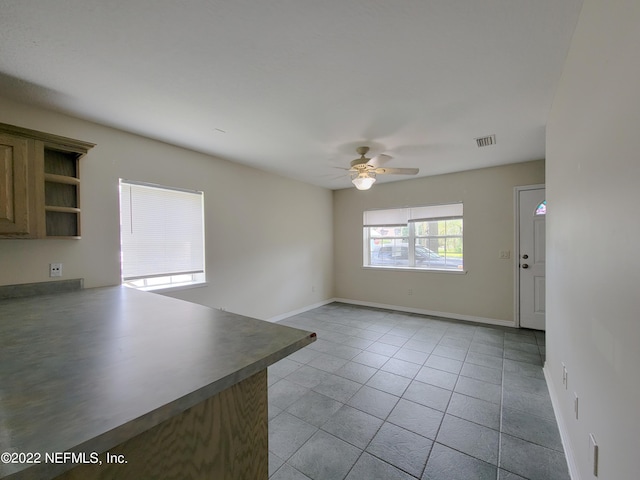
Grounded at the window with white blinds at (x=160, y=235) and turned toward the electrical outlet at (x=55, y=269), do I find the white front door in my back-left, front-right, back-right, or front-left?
back-left

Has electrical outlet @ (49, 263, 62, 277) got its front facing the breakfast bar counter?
yes

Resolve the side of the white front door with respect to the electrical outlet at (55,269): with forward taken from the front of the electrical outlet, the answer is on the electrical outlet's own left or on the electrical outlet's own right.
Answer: on the electrical outlet's own left

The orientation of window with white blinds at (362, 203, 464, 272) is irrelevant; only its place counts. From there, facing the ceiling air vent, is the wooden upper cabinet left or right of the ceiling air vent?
right

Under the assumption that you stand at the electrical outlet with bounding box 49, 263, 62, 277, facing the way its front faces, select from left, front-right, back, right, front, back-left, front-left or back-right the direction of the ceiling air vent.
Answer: front-left

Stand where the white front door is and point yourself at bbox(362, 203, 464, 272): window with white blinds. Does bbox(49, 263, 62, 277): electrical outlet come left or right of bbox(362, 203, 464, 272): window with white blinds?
left

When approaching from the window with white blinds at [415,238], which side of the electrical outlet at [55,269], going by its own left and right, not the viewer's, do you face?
left

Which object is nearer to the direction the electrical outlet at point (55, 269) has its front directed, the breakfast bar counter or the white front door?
the breakfast bar counter

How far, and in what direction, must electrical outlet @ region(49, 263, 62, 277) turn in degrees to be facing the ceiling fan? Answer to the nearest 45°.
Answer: approximately 45° to its left
